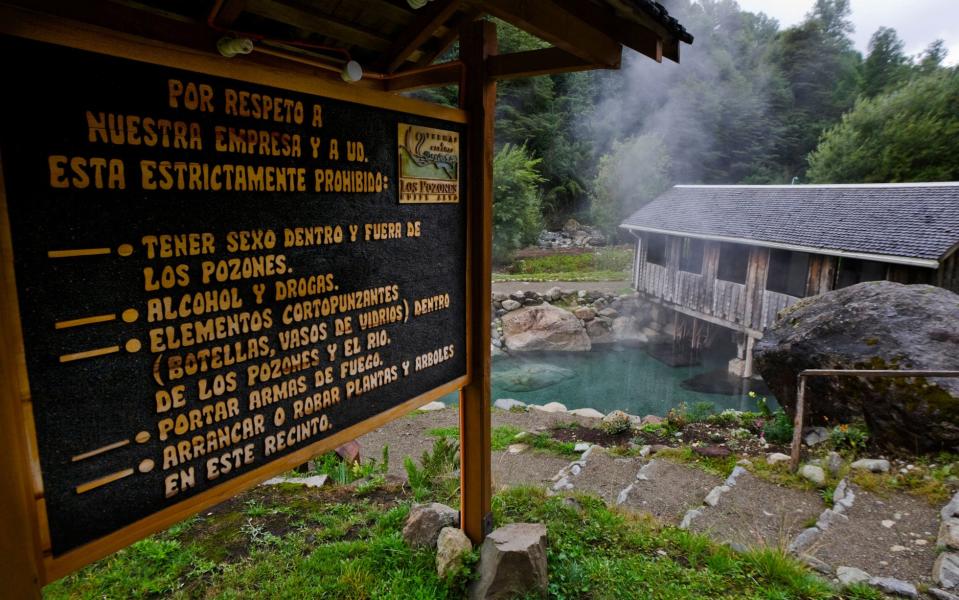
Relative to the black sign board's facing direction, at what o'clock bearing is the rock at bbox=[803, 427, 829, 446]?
The rock is roughly at 10 o'clock from the black sign board.

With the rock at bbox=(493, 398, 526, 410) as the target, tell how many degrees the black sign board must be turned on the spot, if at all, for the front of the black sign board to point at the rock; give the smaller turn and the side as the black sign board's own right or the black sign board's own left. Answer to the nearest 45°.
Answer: approximately 90° to the black sign board's own left

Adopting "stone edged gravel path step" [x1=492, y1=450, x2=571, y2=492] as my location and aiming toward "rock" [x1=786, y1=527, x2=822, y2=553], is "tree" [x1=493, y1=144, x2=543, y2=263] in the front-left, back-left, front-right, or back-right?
back-left

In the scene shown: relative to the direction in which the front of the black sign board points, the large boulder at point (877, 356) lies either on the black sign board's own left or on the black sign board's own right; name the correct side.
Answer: on the black sign board's own left

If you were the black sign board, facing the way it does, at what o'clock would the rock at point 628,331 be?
The rock is roughly at 9 o'clock from the black sign board.

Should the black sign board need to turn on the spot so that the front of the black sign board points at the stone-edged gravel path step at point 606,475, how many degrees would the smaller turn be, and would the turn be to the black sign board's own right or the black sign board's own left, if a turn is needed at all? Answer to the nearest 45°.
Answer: approximately 90° to the black sign board's own left

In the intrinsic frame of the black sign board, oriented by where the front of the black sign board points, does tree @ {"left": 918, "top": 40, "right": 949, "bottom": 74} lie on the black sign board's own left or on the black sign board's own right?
on the black sign board's own left

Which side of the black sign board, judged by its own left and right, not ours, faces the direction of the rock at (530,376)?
left

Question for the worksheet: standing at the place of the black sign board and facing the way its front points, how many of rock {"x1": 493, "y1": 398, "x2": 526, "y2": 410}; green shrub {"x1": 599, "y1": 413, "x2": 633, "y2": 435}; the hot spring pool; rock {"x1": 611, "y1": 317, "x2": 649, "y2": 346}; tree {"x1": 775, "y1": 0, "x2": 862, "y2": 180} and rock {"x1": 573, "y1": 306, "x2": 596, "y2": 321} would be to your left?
6

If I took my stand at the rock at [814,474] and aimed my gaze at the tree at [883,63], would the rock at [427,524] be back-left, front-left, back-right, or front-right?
back-left

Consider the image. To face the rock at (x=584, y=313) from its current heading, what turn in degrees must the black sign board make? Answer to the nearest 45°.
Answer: approximately 90° to its left

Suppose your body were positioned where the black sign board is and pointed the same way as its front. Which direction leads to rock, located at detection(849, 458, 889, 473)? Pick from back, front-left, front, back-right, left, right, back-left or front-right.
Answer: front-left

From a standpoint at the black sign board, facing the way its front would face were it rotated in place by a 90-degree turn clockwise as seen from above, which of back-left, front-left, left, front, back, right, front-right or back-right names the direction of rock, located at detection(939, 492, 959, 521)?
back-left

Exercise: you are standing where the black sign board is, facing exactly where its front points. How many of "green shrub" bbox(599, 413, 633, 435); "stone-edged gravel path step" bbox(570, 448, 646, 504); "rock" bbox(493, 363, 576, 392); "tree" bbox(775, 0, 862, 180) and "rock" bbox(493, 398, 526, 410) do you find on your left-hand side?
5

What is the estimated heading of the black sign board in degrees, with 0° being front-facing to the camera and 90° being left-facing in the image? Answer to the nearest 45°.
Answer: approximately 315°

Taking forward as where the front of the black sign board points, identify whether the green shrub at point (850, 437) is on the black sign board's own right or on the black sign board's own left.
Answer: on the black sign board's own left

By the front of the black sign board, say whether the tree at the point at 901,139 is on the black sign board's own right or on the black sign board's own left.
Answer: on the black sign board's own left

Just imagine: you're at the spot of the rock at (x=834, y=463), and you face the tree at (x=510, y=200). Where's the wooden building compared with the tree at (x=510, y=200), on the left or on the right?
right
